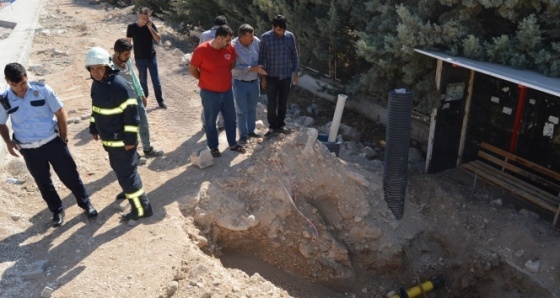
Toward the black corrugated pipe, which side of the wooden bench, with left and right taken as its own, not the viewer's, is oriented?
front

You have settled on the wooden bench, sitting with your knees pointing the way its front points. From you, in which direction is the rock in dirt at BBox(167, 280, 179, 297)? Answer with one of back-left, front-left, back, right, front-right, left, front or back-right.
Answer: front

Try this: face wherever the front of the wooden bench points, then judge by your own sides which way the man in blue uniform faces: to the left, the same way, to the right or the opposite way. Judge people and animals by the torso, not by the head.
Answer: to the left

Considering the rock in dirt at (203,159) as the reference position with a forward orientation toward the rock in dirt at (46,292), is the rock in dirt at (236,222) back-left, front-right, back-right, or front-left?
front-left

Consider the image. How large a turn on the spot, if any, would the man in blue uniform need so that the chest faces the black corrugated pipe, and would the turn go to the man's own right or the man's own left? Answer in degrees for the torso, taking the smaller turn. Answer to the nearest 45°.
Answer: approximately 90° to the man's own left

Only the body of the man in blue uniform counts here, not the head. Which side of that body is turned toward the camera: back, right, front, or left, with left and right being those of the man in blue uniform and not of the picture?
front

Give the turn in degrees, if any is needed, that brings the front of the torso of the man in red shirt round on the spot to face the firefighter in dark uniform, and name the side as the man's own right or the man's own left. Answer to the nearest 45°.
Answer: approximately 90° to the man's own right

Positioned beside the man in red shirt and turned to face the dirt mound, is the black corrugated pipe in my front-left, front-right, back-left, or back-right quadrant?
front-left

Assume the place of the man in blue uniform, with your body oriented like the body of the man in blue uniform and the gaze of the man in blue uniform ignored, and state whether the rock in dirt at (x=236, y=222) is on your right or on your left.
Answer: on your left
